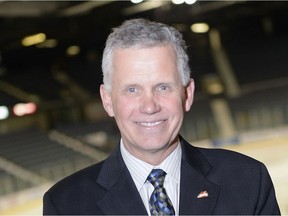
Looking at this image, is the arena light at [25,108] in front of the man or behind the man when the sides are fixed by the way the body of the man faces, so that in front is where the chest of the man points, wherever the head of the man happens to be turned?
behind

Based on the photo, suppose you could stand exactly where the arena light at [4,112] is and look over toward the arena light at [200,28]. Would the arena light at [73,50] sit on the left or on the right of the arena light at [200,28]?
left

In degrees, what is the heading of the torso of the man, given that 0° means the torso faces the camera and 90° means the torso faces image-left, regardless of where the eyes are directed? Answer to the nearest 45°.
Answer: approximately 0°

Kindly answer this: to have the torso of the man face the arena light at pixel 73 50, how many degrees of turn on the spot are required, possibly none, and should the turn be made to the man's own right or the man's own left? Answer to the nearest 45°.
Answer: approximately 180°

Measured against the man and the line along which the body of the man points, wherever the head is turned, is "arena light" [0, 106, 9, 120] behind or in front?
behind

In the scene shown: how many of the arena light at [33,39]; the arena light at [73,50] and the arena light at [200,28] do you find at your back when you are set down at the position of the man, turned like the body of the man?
3

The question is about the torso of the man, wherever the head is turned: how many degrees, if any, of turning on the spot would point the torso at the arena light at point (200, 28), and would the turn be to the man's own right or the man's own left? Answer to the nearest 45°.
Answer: approximately 180°

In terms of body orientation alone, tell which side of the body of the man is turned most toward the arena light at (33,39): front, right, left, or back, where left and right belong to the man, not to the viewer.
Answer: back
